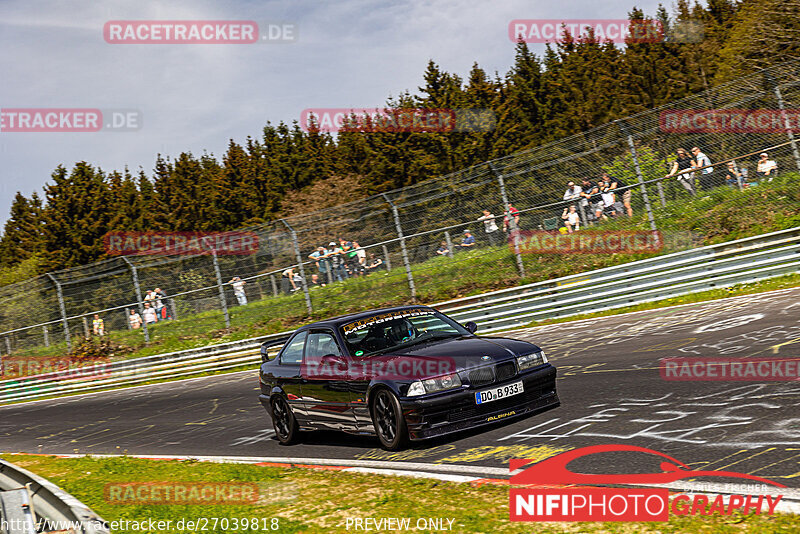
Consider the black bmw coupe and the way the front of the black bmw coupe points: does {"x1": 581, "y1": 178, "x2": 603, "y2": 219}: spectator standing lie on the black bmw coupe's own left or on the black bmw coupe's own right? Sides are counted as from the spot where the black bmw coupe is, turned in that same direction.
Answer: on the black bmw coupe's own left

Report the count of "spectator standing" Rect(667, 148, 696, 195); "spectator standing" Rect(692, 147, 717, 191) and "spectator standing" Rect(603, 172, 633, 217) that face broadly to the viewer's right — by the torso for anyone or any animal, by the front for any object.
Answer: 0

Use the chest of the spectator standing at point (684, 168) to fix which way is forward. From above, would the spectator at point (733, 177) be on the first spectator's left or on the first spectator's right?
on the first spectator's left

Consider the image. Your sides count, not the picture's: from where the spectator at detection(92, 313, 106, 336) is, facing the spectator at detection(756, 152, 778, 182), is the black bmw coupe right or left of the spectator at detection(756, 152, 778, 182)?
right

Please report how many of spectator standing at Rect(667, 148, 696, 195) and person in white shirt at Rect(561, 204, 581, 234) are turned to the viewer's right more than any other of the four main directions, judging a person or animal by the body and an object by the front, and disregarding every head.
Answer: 0

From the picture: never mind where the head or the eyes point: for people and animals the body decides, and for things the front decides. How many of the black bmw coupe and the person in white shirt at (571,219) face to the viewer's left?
0

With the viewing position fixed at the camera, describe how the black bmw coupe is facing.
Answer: facing the viewer and to the right of the viewer

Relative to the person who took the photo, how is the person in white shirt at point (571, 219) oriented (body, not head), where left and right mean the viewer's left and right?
facing the viewer

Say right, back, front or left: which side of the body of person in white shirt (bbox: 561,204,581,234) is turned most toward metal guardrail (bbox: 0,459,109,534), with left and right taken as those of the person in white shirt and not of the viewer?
front

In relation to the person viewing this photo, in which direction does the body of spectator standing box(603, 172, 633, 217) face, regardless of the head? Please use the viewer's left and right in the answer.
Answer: facing the viewer and to the left of the viewer

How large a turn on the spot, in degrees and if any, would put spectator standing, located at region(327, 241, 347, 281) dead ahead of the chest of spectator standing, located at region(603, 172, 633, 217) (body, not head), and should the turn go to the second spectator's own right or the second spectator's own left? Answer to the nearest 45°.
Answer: approximately 45° to the second spectator's own right

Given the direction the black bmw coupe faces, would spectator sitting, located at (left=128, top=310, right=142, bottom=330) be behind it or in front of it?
behind
